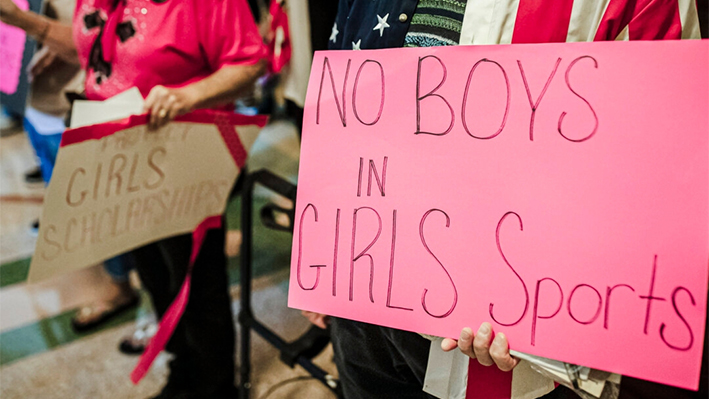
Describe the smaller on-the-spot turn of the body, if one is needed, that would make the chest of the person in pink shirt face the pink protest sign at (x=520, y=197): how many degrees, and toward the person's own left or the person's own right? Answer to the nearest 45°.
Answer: approximately 90° to the person's own left

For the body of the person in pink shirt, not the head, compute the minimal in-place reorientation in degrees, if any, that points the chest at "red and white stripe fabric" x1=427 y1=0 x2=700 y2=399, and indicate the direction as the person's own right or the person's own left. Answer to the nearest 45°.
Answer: approximately 90° to the person's own left
